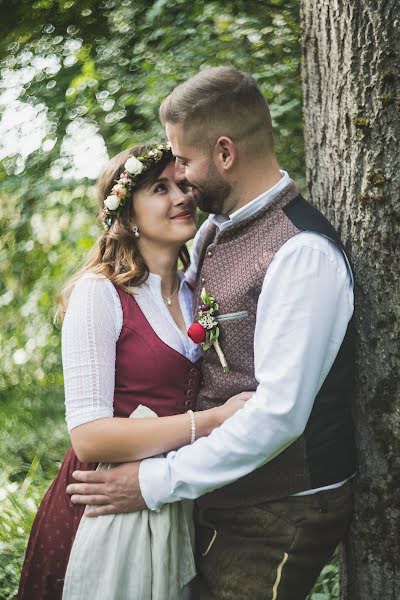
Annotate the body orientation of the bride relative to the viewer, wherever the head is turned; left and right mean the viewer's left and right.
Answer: facing the viewer and to the right of the viewer

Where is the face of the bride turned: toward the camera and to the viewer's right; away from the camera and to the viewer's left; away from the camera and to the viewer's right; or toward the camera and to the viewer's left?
toward the camera and to the viewer's right

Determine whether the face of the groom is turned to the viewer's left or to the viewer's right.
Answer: to the viewer's left

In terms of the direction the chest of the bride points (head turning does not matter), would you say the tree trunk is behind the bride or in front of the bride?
in front
